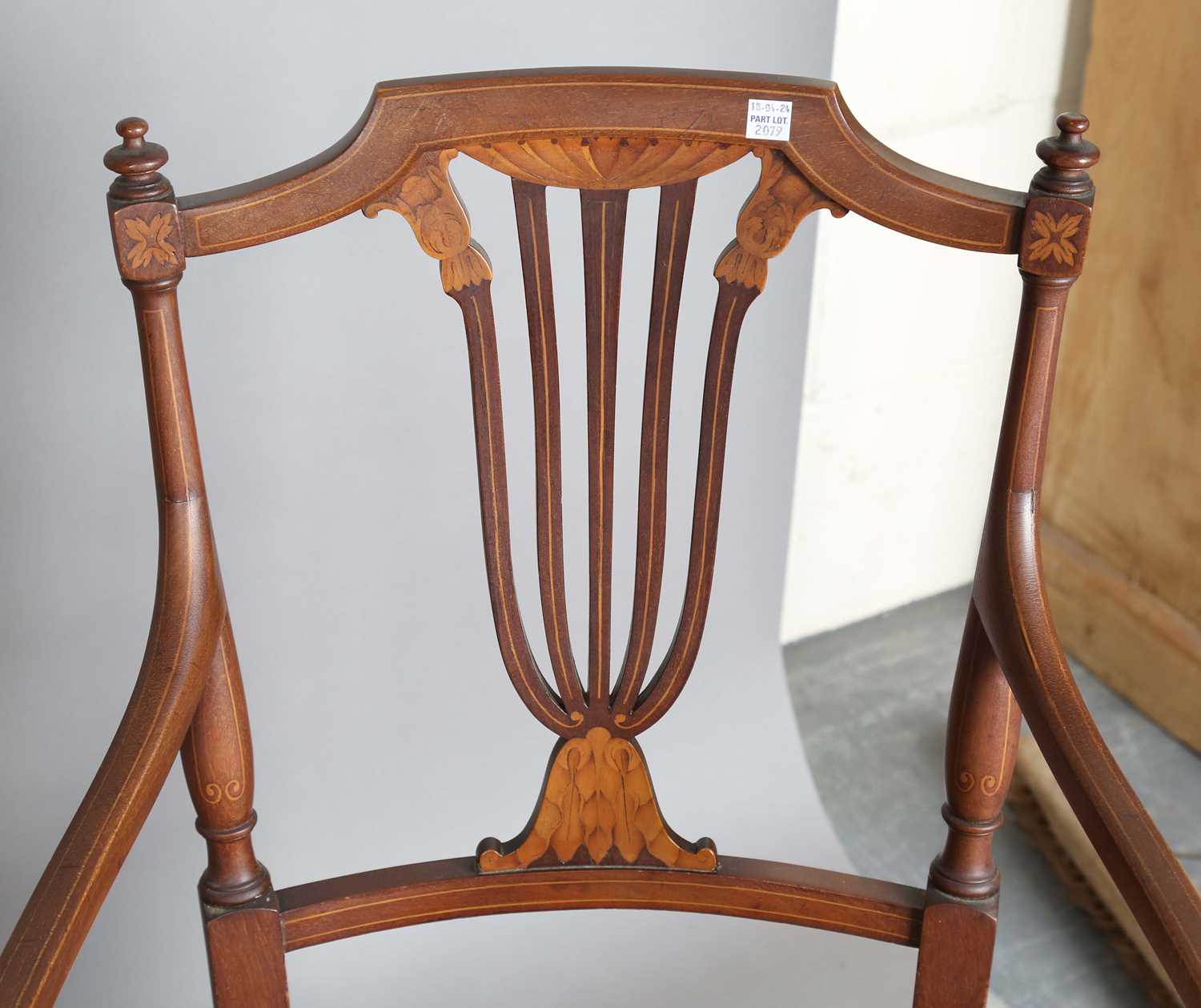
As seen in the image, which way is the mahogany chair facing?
toward the camera

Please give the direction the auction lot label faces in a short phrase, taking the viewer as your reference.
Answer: facing the viewer
